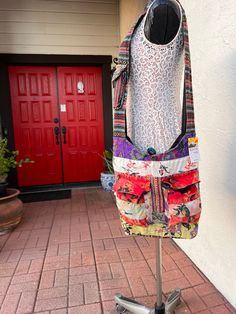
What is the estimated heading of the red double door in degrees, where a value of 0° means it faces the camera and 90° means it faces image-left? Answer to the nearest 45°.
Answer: approximately 0°

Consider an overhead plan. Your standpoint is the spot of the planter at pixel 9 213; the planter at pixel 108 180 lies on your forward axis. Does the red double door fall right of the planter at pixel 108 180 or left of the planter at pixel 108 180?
left

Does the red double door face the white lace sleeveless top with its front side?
yes

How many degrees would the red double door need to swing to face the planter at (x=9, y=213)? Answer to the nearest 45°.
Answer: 0° — it already faces it
